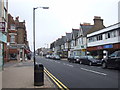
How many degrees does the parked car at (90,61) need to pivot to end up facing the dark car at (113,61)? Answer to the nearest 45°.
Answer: approximately 45° to its right

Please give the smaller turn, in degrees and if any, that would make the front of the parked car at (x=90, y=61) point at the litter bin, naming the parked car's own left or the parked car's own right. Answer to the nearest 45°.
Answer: approximately 45° to the parked car's own right

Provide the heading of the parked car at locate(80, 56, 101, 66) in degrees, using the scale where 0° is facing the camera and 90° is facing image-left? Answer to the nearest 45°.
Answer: approximately 315°
